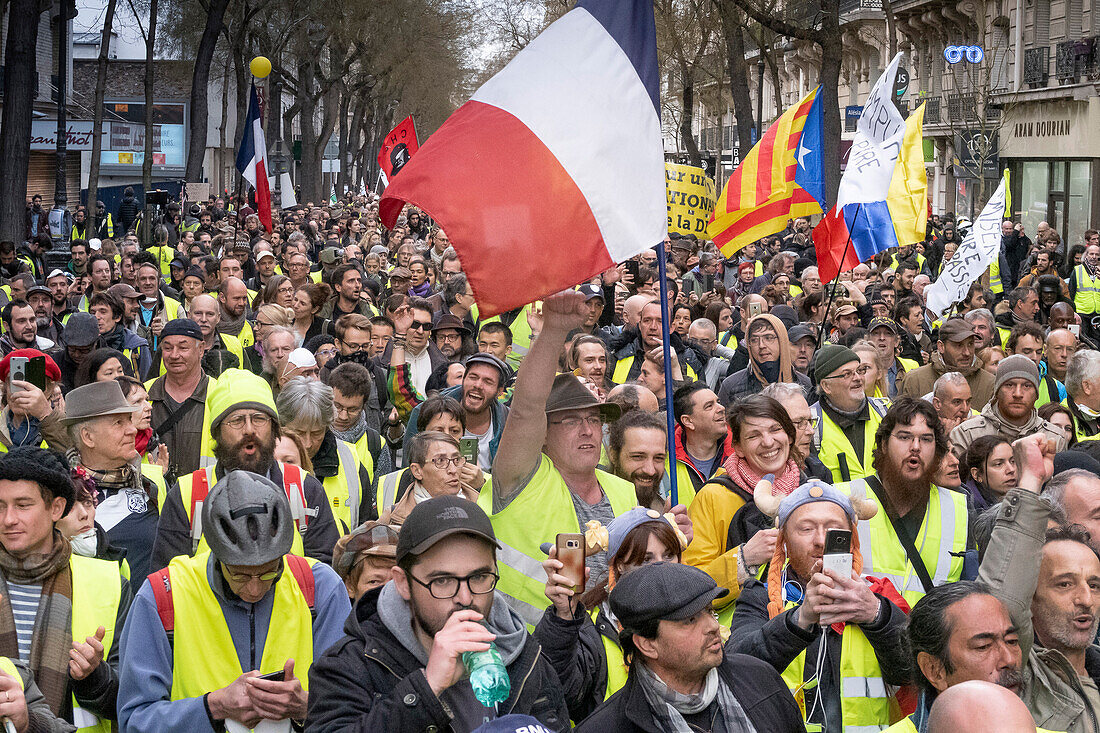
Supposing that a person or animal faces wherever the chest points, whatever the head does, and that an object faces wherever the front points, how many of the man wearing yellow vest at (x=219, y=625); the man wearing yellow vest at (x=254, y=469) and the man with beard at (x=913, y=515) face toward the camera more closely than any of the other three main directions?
3

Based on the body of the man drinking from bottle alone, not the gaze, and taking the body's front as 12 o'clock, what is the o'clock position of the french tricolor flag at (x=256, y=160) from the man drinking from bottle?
The french tricolor flag is roughly at 7 o'clock from the man drinking from bottle.

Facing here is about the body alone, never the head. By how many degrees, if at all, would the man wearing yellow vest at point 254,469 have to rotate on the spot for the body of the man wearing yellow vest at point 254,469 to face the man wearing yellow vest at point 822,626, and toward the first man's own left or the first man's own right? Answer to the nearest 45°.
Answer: approximately 45° to the first man's own left

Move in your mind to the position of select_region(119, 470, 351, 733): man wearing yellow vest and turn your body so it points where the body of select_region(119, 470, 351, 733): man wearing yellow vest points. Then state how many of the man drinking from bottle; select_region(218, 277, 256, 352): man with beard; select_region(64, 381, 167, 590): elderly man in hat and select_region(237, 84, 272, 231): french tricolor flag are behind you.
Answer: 3

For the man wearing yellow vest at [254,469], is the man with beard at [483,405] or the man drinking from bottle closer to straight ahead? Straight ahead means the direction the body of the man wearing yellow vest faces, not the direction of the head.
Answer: the man drinking from bottle

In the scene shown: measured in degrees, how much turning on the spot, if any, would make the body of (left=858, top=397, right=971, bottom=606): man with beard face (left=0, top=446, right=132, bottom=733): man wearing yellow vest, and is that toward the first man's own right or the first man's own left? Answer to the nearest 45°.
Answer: approximately 45° to the first man's own right

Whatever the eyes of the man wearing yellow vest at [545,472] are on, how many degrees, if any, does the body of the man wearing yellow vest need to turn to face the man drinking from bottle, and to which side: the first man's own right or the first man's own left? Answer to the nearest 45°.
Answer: approximately 45° to the first man's own right

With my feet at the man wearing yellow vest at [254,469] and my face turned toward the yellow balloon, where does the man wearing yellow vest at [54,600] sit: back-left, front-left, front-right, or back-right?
back-left

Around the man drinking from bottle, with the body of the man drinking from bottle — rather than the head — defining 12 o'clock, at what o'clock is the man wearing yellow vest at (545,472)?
The man wearing yellow vest is roughly at 8 o'clock from the man drinking from bottle.

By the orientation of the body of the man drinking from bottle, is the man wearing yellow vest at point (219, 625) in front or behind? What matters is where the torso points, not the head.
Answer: behind

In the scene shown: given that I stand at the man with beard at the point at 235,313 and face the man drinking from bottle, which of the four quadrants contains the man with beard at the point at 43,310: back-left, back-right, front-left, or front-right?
back-right
